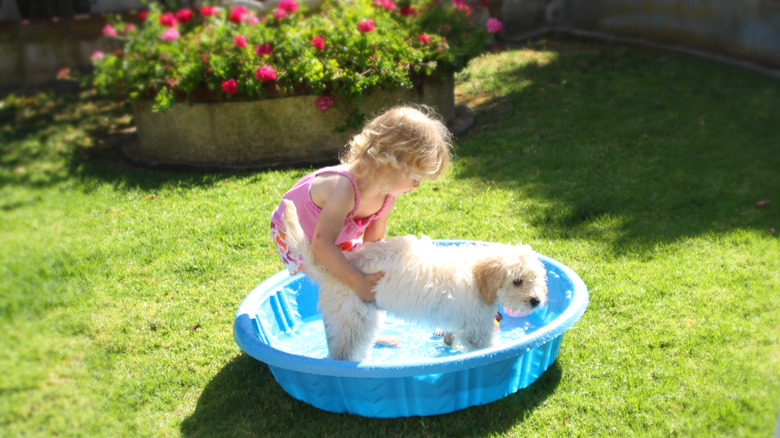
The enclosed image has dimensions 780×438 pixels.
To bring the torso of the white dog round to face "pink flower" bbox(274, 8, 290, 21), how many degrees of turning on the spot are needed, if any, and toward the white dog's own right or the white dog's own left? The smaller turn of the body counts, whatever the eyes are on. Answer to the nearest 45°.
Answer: approximately 90° to the white dog's own left

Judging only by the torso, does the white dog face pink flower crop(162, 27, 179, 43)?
no

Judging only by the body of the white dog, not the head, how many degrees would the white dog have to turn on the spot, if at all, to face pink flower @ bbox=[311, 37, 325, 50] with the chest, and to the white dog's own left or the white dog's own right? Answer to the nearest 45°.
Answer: approximately 90° to the white dog's own left

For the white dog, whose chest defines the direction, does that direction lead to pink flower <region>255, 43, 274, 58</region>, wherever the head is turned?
no

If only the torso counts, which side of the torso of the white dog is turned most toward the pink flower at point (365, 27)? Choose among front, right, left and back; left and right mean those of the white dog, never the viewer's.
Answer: left

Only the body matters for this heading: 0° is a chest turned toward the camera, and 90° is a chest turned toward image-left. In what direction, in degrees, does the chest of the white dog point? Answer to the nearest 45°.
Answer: approximately 270°

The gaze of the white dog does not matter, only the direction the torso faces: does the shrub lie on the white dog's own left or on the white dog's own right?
on the white dog's own left

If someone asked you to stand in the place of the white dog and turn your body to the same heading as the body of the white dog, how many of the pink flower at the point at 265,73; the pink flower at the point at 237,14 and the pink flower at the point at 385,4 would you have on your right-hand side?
0

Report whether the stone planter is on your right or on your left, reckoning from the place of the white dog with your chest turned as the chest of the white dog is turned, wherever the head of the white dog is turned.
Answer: on your left

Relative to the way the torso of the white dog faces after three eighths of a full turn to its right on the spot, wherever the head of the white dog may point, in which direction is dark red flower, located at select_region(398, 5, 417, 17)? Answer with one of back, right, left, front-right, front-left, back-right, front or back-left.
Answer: back-right

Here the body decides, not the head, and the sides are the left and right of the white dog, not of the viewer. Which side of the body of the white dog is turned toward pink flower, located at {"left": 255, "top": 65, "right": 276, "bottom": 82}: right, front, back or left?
left

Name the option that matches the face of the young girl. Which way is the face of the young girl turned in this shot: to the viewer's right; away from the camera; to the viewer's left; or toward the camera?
to the viewer's right
